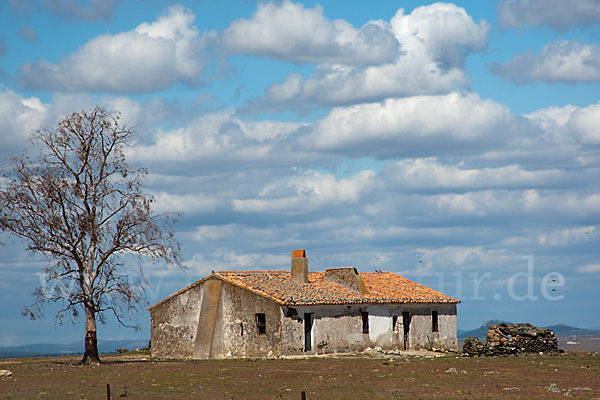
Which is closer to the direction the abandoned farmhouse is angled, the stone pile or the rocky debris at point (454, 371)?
the rocky debris

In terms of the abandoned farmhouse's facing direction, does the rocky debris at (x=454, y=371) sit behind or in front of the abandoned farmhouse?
in front

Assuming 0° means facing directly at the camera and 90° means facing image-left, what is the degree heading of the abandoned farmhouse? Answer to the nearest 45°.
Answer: approximately 315°

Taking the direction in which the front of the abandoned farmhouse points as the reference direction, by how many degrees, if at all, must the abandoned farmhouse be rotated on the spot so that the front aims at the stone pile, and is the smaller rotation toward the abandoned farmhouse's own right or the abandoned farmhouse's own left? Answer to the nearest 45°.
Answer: approximately 45° to the abandoned farmhouse's own left
